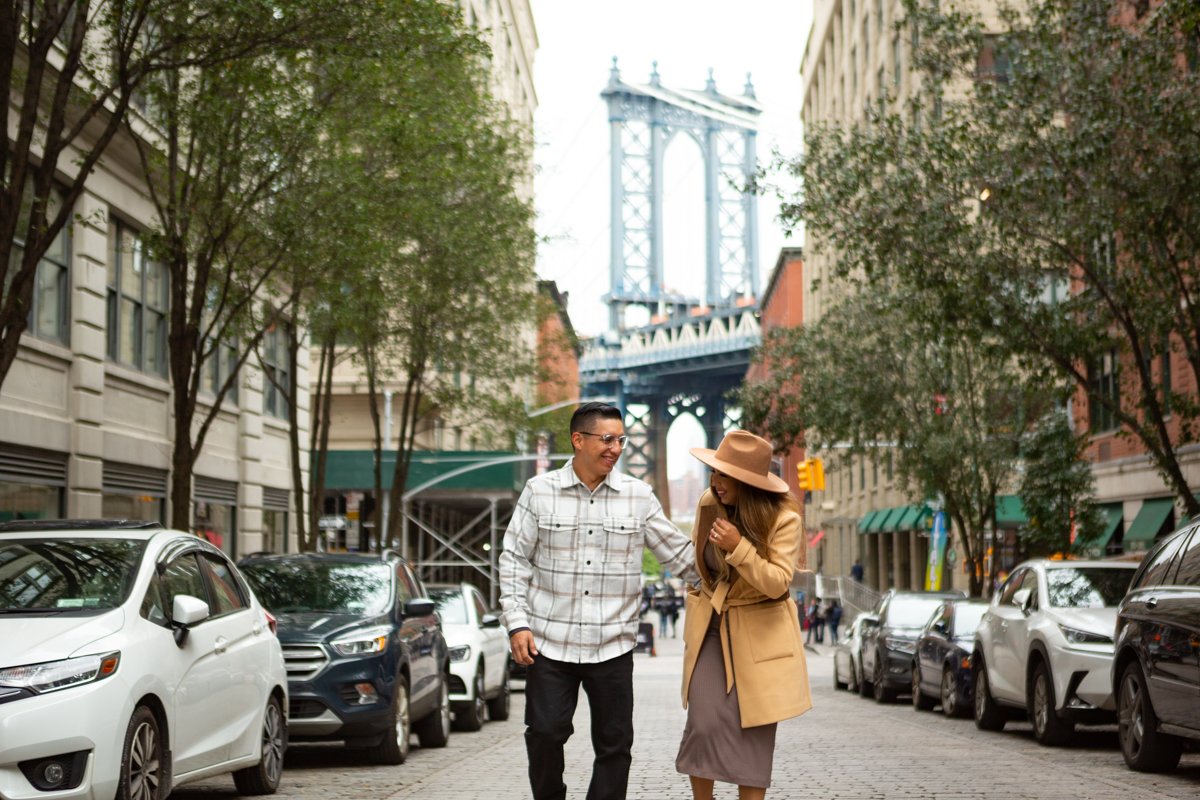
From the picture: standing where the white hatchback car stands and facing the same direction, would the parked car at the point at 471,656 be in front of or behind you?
behind

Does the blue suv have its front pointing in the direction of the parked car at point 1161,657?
no

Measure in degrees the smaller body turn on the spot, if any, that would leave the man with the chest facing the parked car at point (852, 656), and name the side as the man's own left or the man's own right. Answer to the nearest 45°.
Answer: approximately 180°

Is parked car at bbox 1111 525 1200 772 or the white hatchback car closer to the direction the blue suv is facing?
the white hatchback car

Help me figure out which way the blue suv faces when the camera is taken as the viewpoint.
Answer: facing the viewer and to the left of the viewer

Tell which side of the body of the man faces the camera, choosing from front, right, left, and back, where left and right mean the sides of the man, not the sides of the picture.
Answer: front

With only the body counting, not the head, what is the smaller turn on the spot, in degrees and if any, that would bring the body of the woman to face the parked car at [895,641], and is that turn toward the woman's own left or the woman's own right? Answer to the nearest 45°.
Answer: approximately 135° to the woman's own right

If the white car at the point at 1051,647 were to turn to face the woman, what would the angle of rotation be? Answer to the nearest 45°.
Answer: approximately 45° to its right

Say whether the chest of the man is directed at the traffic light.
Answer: no

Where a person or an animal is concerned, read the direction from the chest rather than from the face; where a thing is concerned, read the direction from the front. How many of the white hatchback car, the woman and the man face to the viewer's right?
0

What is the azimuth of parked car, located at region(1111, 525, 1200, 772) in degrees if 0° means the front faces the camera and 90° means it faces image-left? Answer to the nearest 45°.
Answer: approximately 315°

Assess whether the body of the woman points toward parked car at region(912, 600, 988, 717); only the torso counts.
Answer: no

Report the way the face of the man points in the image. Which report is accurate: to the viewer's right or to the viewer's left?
to the viewer's right

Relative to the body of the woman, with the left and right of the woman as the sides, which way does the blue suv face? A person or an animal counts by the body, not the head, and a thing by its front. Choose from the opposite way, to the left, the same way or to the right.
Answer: the same way

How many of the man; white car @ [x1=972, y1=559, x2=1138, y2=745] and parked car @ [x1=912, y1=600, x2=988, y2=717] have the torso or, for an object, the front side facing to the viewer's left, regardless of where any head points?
0

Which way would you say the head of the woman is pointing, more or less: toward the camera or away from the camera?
toward the camera
